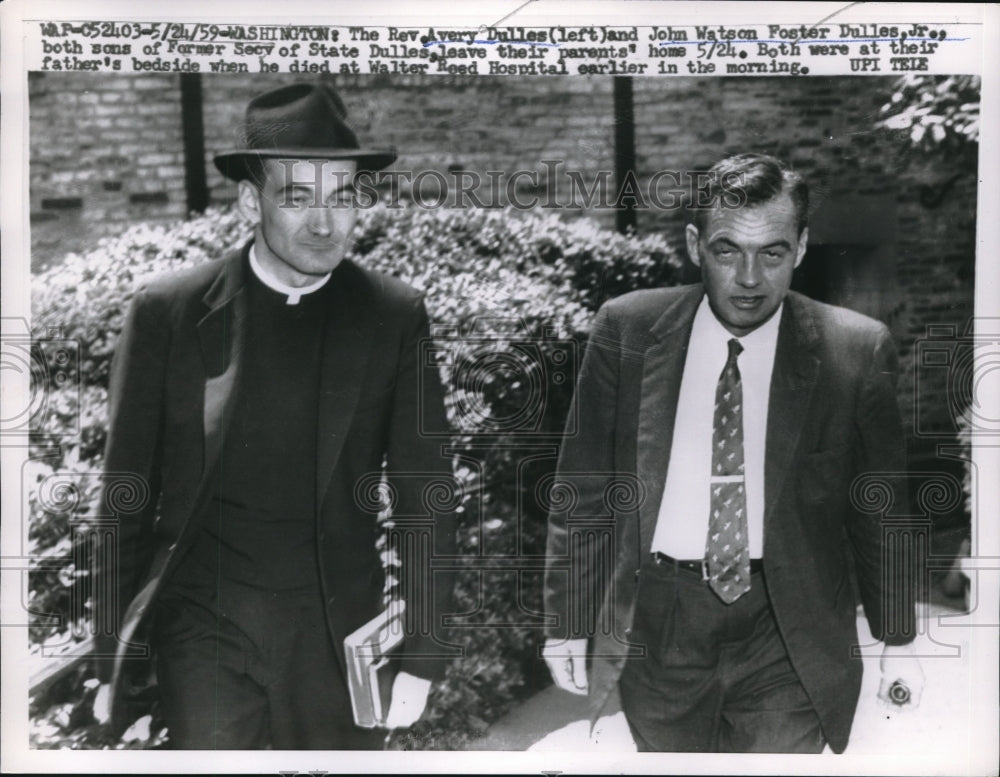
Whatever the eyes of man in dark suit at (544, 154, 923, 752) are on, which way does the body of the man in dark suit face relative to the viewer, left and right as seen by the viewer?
facing the viewer

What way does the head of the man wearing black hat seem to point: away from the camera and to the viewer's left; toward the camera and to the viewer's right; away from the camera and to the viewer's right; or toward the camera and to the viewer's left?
toward the camera and to the viewer's right

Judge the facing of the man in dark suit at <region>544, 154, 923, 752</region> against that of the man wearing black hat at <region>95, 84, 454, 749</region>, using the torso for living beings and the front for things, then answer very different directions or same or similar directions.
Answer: same or similar directions

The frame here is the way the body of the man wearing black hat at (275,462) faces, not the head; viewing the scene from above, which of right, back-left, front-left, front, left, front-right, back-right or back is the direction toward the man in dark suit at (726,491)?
left

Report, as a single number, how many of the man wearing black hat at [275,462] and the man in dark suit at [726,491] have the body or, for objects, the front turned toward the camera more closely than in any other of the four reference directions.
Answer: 2

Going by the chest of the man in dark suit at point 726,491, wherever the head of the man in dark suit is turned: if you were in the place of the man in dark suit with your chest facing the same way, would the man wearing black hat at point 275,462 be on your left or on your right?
on your right
